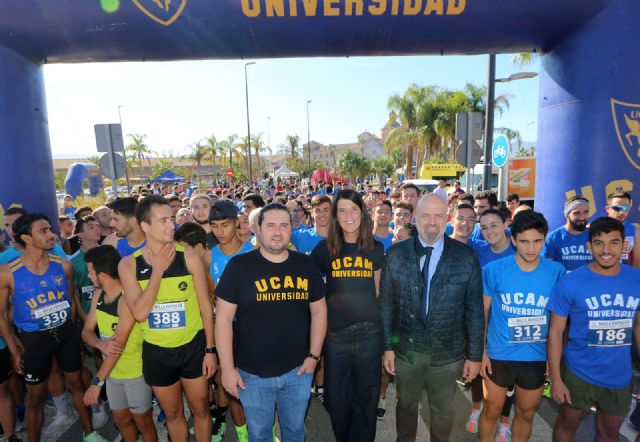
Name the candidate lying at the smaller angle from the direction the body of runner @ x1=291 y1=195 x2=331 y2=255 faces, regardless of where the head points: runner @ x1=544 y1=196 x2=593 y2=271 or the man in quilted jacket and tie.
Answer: the man in quilted jacket and tie

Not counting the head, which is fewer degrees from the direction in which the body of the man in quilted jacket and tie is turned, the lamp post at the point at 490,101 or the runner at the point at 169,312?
the runner

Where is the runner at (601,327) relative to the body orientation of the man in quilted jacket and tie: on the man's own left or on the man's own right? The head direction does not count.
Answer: on the man's own left

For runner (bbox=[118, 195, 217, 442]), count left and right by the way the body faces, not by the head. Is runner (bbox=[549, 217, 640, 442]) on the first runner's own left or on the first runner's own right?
on the first runner's own left

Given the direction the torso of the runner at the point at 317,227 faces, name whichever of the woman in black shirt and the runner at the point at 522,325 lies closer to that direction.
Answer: the woman in black shirt

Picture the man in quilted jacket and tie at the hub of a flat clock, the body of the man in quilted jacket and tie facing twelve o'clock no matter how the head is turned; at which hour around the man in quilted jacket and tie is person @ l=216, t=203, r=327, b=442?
The person is roughly at 2 o'clock from the man in quilted jacket and tie.

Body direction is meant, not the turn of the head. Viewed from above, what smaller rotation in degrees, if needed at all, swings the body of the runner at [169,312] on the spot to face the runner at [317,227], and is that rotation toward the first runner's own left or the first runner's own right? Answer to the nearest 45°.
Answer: approximately 135° to the first runner's own left

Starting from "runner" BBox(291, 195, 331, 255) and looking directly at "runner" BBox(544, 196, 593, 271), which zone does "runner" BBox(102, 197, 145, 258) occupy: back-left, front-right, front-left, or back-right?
back-right

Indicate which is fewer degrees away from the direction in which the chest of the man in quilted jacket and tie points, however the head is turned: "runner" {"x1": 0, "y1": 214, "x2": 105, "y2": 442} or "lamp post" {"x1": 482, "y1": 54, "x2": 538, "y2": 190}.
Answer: the runner
